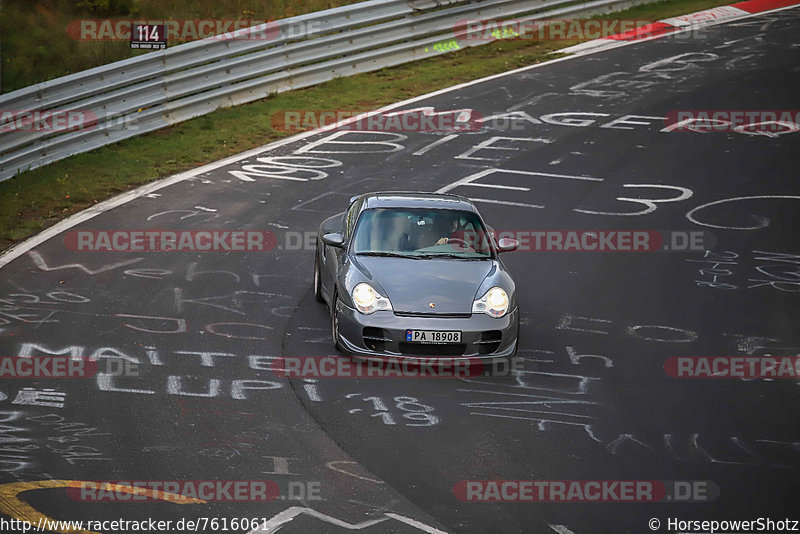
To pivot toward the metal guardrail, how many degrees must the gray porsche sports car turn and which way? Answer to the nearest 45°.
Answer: approximately 180°

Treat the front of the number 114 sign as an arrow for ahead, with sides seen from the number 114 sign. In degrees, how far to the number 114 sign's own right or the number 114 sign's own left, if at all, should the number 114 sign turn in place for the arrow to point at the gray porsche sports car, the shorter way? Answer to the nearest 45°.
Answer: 0° — it already faces it

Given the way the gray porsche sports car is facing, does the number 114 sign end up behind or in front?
behind

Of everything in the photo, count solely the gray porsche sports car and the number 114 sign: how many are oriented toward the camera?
2

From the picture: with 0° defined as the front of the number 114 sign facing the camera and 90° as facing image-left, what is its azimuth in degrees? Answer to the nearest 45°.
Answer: approximately 0°
